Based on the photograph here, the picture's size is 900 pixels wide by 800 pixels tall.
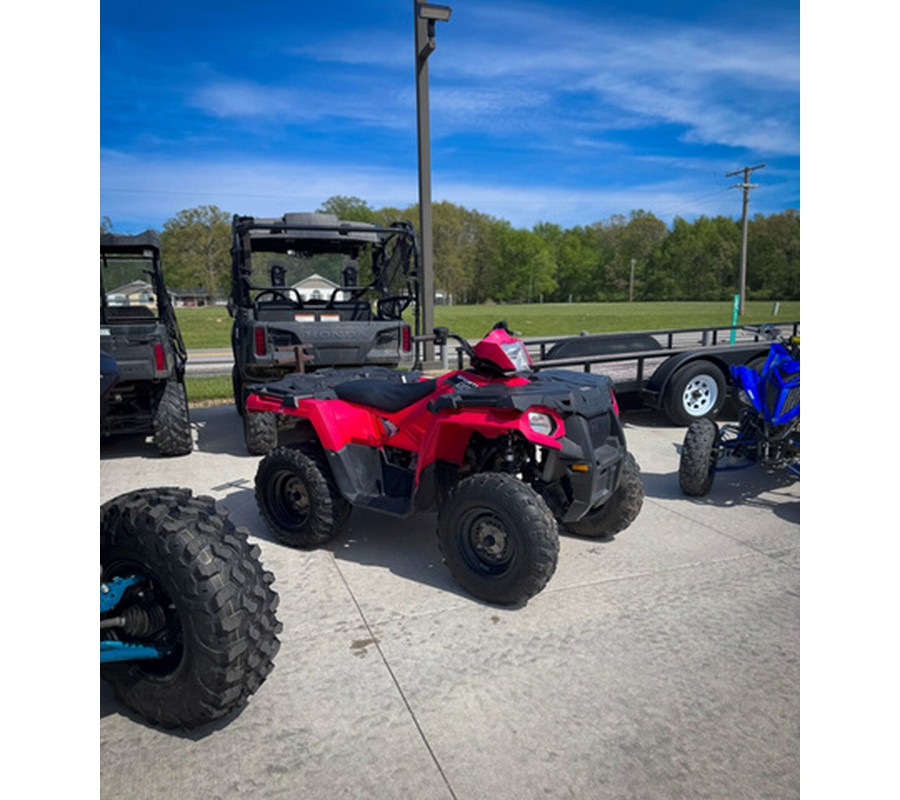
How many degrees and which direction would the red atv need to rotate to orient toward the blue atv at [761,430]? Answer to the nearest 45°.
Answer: approximately 90° to its left

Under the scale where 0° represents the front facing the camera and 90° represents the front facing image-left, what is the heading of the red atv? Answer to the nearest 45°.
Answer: approximately 315°

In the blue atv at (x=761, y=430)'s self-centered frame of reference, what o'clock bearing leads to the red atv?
The red atv is roughly at 1 o'clock from the blue atv.

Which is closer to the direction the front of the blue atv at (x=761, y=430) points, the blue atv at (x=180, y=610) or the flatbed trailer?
the blue atv

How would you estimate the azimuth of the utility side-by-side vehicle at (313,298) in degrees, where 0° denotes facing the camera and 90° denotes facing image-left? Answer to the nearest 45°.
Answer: approximately 180°

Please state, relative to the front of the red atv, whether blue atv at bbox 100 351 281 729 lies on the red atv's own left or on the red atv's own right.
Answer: on the red atv's own right

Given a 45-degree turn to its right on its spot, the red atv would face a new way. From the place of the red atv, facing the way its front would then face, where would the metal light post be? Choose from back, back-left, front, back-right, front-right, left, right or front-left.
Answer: back
